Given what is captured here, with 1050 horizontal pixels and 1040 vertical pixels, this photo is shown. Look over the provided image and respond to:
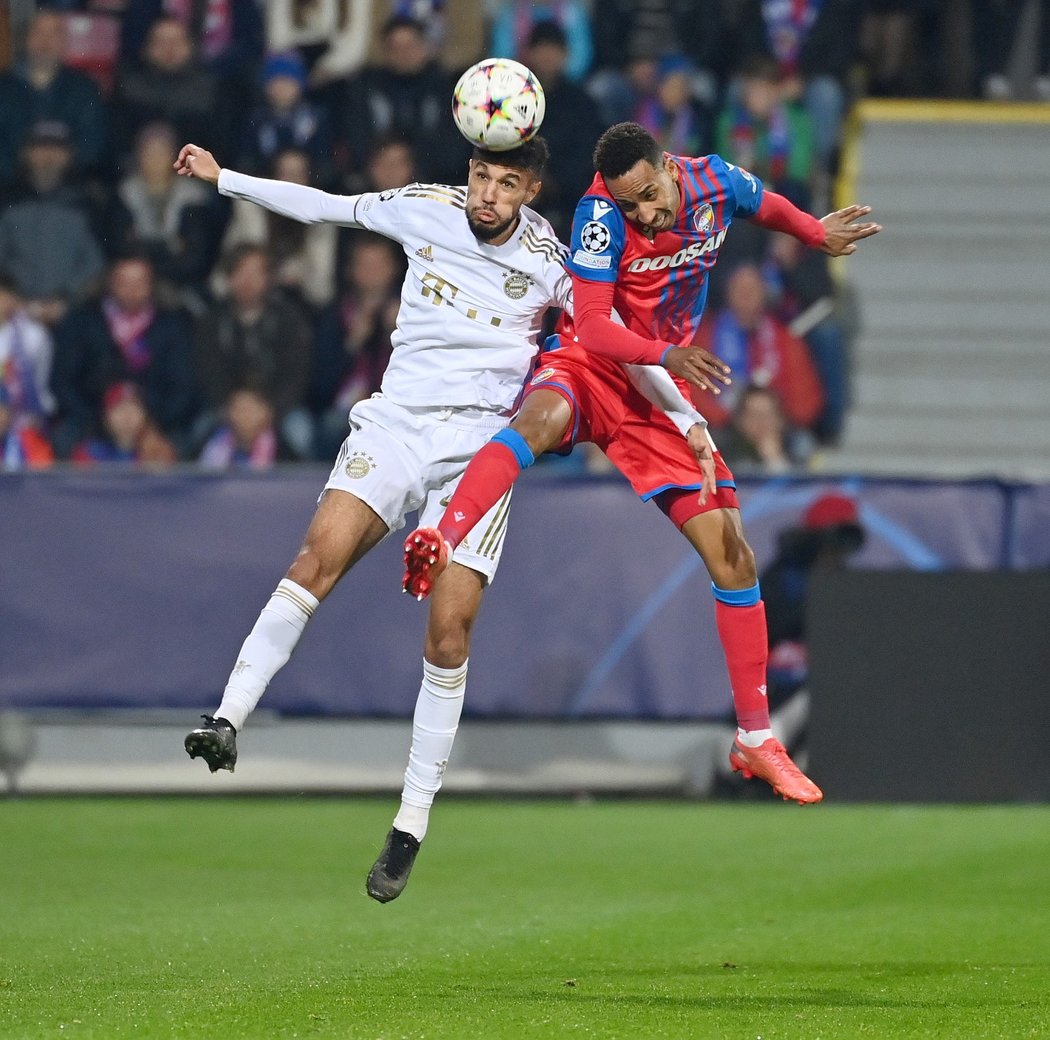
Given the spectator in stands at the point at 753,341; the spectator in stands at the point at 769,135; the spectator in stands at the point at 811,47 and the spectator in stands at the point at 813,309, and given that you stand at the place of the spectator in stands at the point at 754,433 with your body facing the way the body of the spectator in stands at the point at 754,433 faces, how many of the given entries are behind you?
4

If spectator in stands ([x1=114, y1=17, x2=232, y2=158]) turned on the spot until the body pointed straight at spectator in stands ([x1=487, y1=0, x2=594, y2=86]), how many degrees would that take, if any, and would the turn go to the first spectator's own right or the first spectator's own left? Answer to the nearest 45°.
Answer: approximately 90° to the first spectator's own left

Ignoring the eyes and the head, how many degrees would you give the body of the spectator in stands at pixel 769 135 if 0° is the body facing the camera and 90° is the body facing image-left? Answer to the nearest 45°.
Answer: approximately 0°

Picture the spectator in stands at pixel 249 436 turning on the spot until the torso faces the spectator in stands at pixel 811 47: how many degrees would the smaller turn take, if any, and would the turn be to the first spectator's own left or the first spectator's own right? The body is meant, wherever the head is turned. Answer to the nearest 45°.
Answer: approximately 135° to the first spectator's own left

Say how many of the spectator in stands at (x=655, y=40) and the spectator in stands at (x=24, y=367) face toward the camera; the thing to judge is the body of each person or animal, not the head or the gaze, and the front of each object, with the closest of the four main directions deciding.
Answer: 2

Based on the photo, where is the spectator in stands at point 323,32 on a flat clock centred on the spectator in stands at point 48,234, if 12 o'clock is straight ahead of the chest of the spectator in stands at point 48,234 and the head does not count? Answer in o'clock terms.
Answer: the spectator in stands at point 323,32 is roughly at 8 o'clock from the spectator in stands at point 48,234.

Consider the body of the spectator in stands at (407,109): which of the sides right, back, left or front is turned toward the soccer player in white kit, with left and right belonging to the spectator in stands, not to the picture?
front

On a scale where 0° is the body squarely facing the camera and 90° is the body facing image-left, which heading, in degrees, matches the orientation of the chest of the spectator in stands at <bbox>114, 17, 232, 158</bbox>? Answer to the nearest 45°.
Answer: approximately 0°

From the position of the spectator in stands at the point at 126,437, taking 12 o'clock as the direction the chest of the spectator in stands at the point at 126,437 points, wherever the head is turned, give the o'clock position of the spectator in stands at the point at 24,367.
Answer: the spectator in stands at the point at 24,367 is roughly at 4 o'clock from the spectator in stands at the point at 126,437.
